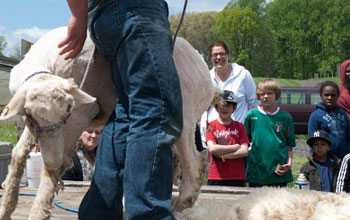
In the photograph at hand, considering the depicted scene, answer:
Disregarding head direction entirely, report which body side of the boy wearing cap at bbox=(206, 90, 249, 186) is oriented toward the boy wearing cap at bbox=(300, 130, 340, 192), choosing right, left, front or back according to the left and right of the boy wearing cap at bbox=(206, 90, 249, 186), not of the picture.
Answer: left

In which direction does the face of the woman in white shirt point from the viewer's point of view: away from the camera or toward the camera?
toward the camera

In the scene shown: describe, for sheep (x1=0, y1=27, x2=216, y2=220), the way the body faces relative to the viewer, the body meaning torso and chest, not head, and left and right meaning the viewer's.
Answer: facing the viewer and to the left of the viewer

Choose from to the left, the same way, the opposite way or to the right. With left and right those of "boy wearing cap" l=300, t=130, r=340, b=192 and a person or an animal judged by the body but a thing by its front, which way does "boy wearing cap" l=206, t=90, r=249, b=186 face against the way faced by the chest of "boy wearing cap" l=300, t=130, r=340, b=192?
the same way

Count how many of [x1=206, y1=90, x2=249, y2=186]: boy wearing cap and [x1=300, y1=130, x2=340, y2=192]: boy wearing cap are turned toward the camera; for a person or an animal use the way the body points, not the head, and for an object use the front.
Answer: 2

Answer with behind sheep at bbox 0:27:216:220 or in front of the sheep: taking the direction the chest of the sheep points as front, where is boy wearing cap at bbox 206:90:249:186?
behind

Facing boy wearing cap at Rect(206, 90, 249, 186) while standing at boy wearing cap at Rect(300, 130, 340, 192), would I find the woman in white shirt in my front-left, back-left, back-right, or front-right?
front-right

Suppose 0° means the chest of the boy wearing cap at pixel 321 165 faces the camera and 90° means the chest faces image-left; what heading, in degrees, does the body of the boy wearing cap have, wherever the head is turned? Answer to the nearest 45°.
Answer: approximately 0°

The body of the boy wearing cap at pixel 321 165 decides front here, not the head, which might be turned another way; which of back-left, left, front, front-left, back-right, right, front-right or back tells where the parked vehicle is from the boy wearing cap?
back

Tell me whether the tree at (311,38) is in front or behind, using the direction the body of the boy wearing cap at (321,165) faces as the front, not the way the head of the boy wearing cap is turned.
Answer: behind

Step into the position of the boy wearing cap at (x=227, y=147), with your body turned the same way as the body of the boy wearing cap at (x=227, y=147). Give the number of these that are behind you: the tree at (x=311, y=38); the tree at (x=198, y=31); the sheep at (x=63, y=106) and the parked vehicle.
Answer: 3

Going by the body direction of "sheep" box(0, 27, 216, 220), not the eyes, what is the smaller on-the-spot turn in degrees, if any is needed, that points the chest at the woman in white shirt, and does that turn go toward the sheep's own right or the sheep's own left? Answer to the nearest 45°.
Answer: approximately 180°

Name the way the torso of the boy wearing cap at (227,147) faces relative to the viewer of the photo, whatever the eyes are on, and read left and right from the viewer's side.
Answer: facing the viewer
